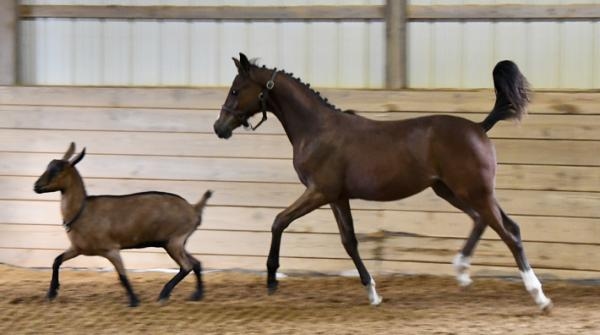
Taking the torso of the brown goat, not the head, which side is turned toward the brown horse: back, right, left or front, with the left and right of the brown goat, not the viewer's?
back

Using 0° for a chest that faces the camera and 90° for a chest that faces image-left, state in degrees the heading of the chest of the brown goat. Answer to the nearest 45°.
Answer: approximately 90°

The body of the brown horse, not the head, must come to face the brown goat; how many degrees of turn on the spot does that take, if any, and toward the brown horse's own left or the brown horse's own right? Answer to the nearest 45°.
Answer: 0° — it already faces it

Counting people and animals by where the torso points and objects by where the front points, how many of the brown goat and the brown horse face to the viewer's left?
2

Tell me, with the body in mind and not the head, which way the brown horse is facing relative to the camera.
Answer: to the viewer's left
